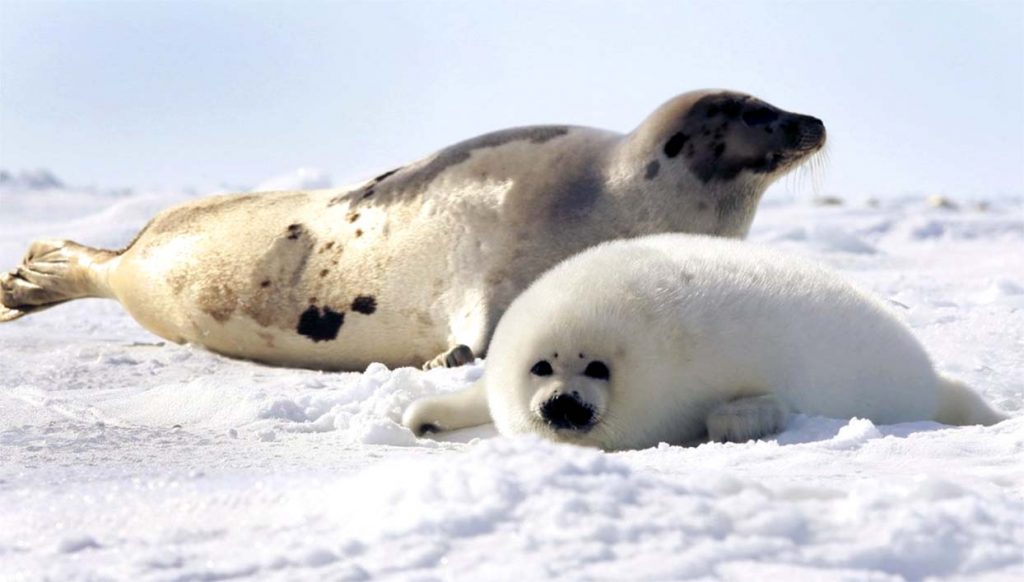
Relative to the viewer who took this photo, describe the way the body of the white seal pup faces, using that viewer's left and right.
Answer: facing the viewer and to the left of the viewer

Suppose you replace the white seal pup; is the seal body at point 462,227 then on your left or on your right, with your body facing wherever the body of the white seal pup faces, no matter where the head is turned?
on your right
